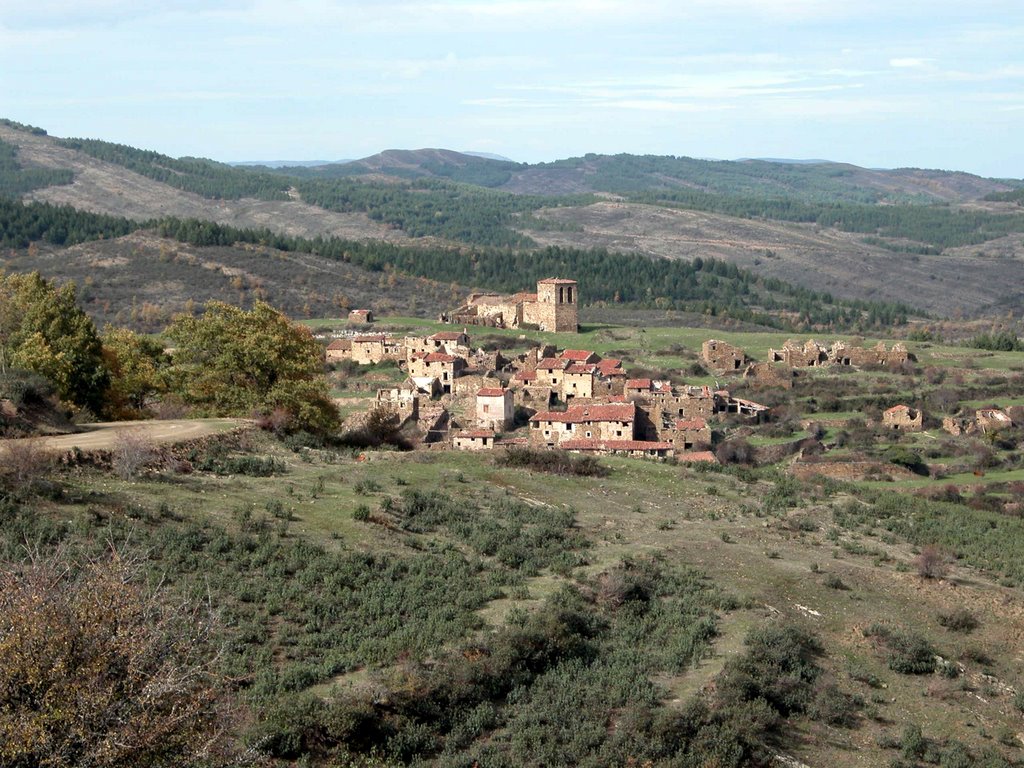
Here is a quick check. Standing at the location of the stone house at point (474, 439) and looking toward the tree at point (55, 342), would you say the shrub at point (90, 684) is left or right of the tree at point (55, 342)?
left

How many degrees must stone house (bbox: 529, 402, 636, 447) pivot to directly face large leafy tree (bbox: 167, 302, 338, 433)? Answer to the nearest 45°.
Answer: approximately 45° to its right

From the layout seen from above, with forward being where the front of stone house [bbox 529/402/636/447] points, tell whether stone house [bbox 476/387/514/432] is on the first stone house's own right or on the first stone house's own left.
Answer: on the first stone house's own right

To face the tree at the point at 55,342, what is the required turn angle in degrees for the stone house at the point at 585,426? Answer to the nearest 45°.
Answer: approximately 45° to its right

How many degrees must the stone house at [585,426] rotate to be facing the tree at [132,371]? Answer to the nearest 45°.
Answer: approximately 90° to its right

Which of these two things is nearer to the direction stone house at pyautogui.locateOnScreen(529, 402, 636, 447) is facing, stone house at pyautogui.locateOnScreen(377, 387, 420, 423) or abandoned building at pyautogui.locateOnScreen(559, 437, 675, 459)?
the abandoned building

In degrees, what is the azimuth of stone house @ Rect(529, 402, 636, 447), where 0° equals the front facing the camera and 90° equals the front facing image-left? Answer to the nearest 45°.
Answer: approximately 0°

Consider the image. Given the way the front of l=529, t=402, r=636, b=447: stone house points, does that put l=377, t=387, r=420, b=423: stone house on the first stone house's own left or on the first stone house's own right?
on the first stone house's own right

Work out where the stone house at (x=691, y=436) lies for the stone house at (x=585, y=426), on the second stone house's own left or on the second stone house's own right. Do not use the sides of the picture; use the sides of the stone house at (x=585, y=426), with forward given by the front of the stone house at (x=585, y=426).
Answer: on the second stone house's own left

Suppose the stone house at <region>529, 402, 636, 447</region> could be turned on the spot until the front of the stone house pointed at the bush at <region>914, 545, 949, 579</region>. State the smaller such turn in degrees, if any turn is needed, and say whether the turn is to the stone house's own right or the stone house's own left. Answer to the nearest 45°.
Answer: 0° — it already faces it

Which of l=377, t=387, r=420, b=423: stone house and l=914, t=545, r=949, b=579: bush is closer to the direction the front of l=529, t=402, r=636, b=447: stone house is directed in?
the bush

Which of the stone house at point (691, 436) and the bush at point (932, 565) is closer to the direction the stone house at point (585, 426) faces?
the bush

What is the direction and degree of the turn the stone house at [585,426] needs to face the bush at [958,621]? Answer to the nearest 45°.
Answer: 0° — it already faces it

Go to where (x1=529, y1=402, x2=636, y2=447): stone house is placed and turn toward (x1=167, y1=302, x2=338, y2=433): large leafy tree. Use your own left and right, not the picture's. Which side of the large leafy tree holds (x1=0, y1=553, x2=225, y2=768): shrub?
left

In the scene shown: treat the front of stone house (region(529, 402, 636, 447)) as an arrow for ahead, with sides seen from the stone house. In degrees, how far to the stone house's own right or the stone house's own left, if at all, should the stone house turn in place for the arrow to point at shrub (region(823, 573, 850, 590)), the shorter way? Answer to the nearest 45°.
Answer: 0° — it already faces it

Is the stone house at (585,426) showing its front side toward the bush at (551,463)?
yes
